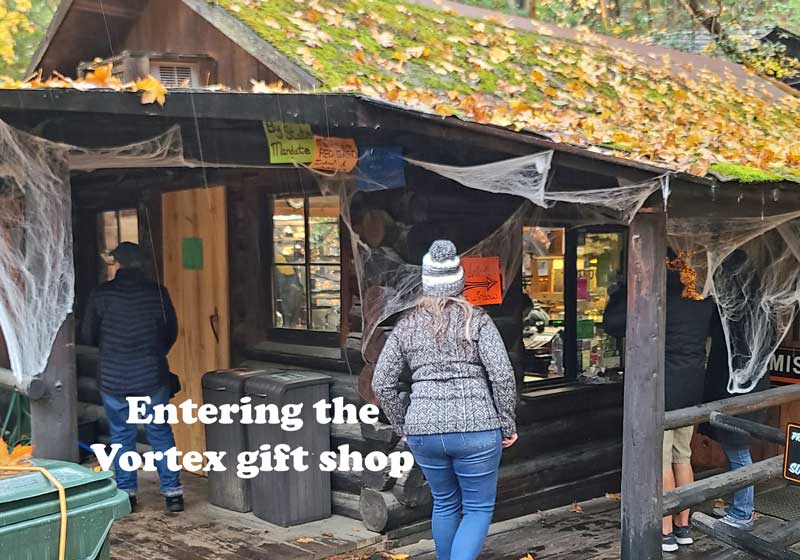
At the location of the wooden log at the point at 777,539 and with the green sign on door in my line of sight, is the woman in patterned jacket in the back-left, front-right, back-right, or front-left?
front-left

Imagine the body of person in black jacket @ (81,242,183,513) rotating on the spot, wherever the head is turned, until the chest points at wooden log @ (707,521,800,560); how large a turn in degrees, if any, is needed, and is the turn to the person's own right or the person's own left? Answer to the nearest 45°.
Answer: approximately 135° to the person's own right

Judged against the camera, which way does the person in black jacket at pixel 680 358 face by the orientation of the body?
away from the camera

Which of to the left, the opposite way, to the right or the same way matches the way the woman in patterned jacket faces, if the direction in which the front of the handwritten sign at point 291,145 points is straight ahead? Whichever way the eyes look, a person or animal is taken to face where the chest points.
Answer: the opposite way

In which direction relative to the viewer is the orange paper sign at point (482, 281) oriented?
toward the camera

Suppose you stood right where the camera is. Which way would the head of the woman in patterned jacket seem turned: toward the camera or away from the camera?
away from the camera

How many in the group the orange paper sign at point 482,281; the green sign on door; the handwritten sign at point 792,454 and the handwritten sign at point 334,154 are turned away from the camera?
0

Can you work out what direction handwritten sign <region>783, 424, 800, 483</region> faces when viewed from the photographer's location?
facing the viewer

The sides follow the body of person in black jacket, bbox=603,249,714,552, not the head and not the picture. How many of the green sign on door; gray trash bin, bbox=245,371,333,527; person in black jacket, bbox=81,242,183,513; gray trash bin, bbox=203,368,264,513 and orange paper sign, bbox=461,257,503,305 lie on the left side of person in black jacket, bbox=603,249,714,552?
5

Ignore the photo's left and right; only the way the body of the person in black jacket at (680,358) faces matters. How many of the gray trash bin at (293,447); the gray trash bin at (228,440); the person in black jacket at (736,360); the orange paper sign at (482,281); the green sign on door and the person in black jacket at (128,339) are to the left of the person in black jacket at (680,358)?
5

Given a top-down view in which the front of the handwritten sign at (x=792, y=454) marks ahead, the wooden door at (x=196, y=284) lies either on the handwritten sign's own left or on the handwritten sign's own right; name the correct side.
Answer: on the handwritten sign's own right

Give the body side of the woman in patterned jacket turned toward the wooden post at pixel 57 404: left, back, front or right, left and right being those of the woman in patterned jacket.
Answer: left

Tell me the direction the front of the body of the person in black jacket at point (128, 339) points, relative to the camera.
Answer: away from the camera

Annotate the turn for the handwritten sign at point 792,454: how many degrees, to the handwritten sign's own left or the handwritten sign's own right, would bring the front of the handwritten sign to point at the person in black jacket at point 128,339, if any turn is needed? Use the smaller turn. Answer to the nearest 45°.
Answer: approximately 90° to the handwritten sign's own right

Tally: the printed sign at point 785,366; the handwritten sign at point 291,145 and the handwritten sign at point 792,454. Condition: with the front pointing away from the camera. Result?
0

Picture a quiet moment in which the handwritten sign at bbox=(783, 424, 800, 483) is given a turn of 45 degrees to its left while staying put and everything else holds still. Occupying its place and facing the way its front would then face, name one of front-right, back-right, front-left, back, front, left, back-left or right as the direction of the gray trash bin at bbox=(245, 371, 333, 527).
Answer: back-right

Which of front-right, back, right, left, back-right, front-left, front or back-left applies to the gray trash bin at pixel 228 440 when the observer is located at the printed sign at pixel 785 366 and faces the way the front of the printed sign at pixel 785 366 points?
front-right

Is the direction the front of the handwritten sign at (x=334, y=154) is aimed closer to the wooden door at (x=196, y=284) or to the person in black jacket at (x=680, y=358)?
the person in black jacket

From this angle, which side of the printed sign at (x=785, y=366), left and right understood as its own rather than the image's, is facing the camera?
front

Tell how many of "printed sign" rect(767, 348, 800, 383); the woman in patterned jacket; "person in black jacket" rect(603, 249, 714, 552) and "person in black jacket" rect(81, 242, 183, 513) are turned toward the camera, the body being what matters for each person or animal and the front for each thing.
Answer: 1
